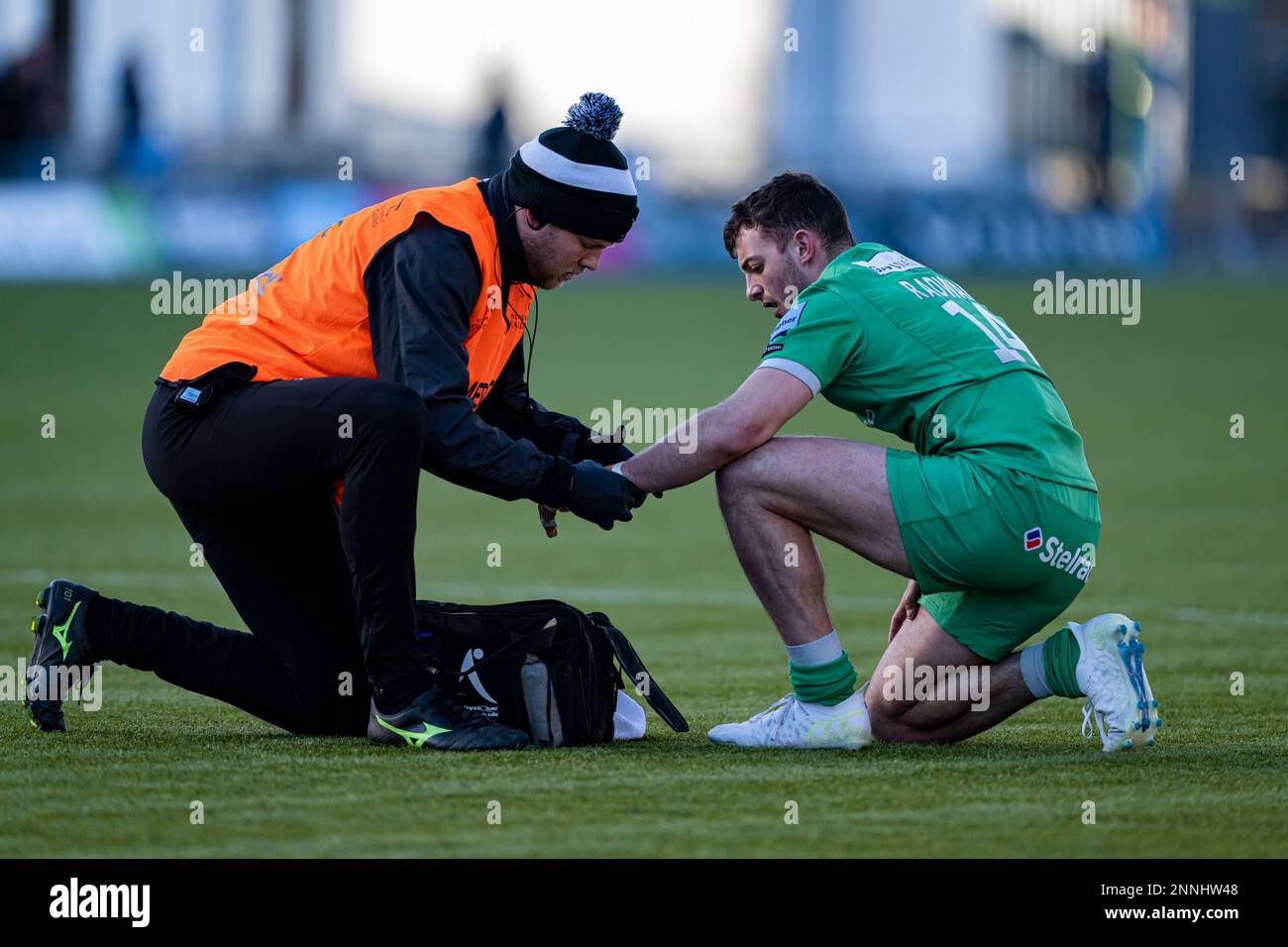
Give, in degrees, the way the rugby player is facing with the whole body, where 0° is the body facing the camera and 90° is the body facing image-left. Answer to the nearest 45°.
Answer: approximately 90°

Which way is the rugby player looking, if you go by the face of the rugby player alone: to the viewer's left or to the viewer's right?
to the viewer's left
